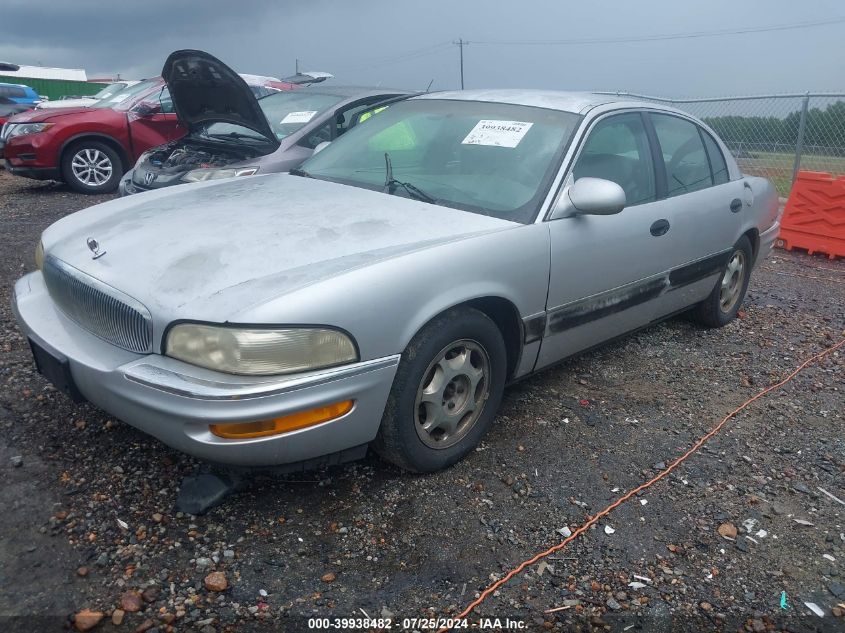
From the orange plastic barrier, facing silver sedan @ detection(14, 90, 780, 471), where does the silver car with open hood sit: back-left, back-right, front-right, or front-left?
front-right

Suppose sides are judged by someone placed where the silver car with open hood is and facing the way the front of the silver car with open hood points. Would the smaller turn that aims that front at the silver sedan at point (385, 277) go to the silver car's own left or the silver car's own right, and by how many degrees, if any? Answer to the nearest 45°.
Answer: approximately 45° to the silver car's own left

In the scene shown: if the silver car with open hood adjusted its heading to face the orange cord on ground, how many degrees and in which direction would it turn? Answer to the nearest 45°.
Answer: approximately 45° to its left

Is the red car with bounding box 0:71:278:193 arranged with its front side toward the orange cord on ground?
no

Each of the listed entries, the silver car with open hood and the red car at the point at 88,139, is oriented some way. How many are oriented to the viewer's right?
0

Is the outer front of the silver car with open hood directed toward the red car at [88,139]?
no

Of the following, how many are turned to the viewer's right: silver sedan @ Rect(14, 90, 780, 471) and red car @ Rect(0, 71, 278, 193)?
0

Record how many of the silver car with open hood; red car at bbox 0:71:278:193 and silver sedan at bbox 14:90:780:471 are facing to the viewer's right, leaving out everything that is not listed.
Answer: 0

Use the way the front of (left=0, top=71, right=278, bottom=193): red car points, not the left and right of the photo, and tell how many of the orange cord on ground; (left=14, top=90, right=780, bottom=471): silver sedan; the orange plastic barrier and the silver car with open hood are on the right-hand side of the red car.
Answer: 0

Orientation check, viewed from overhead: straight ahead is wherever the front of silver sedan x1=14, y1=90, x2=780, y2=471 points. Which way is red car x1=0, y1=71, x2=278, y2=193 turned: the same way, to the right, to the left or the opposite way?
the same way

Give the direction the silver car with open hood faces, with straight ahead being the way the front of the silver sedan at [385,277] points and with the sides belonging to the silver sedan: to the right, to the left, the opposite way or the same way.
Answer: the same way

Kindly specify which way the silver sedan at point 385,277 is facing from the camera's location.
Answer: facing the viewer and to the left of the viewer

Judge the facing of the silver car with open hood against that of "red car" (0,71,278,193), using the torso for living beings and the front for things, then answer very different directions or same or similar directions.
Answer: same or similar directions

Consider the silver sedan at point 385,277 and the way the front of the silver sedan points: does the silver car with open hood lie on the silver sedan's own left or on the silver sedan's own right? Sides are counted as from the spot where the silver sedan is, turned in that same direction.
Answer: on the silver sedan's own right
